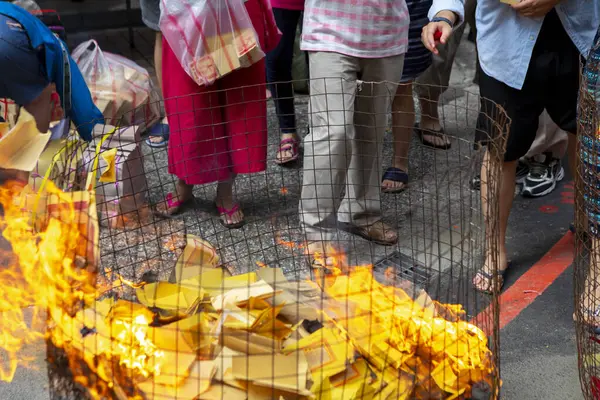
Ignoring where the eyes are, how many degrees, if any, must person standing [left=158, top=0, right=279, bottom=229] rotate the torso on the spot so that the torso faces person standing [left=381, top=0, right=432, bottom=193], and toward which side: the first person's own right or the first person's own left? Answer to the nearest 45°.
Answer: approximately 90° to the first person's own left

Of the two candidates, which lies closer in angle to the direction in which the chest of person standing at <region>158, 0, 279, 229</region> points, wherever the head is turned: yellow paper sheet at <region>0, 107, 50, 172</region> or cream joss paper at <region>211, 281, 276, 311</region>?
the cream joss paper

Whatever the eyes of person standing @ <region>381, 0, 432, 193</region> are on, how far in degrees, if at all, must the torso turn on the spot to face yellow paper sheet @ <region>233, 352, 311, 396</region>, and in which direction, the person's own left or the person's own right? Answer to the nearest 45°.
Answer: approximately 45° to the person's own left

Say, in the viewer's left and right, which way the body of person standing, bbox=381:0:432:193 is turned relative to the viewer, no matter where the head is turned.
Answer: facing the viewer and to the left of the viewer

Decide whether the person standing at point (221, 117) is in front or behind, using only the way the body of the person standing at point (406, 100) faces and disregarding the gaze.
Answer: in front

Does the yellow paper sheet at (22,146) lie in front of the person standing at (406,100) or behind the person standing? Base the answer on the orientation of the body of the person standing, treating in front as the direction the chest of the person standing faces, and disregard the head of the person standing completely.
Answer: in front

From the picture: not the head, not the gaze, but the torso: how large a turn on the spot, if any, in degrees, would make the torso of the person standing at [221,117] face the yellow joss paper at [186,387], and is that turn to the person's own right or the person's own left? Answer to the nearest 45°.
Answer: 0° — they already face it

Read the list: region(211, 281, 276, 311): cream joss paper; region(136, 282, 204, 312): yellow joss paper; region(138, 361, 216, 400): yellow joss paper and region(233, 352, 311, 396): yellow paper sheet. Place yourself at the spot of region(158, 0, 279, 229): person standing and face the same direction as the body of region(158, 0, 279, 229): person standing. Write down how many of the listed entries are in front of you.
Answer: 4

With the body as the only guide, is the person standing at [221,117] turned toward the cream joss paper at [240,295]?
yes

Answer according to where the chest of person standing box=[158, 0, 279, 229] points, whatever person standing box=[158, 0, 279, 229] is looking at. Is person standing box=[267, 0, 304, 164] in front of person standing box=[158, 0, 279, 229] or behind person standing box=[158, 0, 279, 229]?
behind

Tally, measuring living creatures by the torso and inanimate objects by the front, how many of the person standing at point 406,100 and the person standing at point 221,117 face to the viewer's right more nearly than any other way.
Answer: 0

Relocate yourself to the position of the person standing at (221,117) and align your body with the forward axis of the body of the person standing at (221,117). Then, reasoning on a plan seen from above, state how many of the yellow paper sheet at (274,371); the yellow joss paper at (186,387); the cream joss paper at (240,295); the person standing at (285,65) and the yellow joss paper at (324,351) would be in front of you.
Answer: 4

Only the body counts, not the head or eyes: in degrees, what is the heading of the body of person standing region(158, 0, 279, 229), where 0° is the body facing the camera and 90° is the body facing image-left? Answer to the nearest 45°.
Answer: approximately 0°

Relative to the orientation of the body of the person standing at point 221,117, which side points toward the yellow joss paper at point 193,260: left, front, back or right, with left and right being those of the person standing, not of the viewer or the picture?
front
